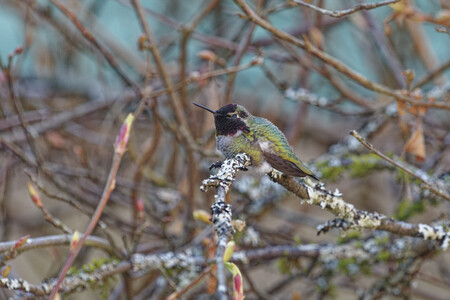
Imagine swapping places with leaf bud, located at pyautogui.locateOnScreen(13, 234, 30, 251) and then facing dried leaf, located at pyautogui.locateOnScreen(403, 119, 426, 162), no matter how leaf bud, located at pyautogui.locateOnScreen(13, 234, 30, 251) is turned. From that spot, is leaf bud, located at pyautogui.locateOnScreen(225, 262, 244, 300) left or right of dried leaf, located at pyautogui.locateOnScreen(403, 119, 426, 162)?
right

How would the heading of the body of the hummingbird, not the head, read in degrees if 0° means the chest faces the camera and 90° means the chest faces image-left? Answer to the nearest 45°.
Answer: approximately 90°
